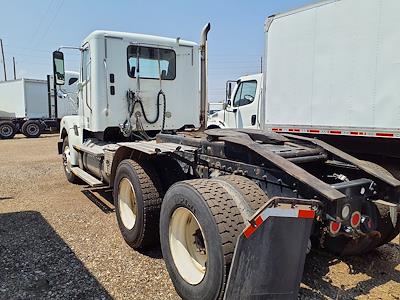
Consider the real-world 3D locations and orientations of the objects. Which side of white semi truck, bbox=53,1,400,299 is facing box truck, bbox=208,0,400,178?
right

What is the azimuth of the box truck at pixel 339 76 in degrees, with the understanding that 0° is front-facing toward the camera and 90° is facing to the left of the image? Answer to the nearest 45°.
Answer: approximately 135°

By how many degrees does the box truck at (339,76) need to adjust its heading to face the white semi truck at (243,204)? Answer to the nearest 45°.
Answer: approximately 135° to its left

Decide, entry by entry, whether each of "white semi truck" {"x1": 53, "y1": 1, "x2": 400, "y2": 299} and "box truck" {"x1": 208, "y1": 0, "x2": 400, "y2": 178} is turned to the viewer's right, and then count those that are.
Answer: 0

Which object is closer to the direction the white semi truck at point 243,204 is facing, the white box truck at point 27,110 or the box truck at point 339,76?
the white box truck

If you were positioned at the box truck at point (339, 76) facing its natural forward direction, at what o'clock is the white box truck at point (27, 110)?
The white box truck is roughly at 12 o'clock from the box truck.

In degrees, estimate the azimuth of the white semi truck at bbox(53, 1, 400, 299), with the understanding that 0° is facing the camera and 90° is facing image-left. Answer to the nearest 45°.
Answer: approximately 135°

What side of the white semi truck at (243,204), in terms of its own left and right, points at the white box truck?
front
